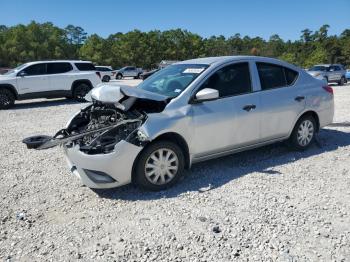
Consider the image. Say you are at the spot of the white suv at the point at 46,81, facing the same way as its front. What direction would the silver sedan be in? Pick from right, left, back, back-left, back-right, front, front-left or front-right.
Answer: left

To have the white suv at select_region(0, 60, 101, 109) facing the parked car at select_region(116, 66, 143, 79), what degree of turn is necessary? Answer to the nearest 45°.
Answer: approximately 90° to its right

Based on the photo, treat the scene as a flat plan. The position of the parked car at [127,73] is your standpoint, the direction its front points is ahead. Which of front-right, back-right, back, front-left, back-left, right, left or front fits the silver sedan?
left

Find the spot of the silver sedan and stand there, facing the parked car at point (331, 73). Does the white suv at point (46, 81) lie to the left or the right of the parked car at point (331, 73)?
left

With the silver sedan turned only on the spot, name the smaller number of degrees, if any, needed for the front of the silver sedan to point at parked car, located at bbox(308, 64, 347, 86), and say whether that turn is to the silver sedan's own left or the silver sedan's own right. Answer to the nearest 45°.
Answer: approximately 180°

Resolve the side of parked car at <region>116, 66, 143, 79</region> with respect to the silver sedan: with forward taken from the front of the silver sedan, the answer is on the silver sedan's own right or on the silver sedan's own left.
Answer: on the silver sedan's own right

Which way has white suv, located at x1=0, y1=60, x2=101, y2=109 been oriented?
to the viewer's left
